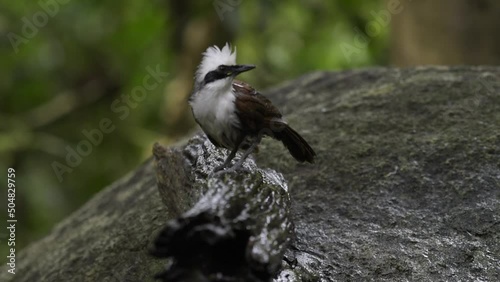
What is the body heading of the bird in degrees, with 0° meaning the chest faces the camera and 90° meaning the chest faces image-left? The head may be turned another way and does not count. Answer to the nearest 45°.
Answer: approximately 45°
